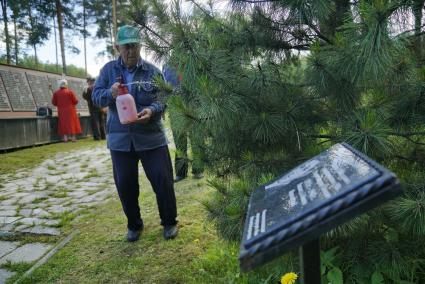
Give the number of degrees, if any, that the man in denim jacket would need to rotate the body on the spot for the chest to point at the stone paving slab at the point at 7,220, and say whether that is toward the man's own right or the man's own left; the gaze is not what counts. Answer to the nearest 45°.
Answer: approximately 135° to the man's own right

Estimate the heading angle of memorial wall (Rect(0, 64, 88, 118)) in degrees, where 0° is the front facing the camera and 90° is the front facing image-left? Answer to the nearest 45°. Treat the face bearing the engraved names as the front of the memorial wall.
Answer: approximately 315°

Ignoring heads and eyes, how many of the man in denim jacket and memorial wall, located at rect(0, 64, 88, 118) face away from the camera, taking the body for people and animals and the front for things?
0

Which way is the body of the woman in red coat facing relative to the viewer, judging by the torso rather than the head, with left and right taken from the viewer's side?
facing away from the viewer

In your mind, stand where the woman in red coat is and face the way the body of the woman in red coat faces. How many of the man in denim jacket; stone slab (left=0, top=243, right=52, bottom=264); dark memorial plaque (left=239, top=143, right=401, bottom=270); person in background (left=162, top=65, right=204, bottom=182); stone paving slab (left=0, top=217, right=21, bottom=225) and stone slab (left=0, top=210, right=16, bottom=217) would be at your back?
6

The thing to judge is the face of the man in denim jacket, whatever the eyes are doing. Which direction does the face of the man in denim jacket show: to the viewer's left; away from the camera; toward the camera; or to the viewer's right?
toward the camera

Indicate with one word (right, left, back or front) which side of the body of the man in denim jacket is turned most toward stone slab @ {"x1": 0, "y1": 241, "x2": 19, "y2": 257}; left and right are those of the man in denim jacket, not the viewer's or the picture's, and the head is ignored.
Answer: right

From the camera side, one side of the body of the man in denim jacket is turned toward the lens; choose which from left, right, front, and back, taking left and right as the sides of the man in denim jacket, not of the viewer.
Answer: front

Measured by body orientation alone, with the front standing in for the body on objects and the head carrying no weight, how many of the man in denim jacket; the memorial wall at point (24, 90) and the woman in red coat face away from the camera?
1

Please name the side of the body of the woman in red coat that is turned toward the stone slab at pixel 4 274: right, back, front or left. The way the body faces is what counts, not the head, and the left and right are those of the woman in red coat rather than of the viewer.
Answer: back

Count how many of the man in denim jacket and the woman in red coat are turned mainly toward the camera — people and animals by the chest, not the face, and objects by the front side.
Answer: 1

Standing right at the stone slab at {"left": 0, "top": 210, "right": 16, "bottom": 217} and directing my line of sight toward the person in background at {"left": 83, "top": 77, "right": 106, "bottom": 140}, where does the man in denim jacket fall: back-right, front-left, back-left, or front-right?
back-right

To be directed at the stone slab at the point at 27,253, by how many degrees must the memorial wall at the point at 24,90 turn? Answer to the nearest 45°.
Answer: approximately 45° to its right

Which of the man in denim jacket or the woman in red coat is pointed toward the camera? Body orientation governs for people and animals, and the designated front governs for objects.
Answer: the man in denim jacket

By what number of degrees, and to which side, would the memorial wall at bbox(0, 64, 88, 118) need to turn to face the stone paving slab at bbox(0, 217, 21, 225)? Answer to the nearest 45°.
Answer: approximately 45° to its right

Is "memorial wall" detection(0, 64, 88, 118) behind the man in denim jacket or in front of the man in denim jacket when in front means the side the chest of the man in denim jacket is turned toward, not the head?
behind

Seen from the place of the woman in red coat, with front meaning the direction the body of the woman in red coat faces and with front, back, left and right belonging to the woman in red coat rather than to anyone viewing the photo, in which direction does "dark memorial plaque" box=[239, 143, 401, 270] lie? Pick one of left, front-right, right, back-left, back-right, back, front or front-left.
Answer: back

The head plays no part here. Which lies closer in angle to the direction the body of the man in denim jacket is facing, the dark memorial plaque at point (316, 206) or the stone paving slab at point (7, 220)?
the dark memorial plaque
